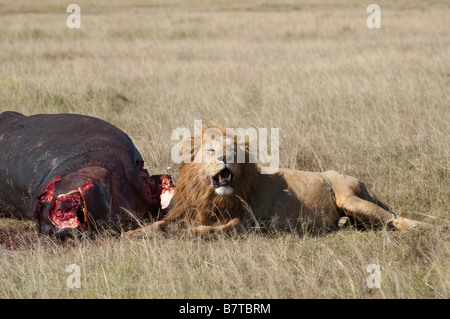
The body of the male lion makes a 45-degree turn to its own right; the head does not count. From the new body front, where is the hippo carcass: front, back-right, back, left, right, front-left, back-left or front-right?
front

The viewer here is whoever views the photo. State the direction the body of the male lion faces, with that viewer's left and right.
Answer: facing the viewer and to the left of the viewer
